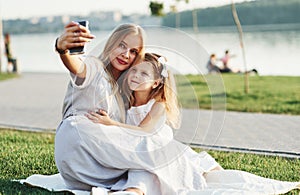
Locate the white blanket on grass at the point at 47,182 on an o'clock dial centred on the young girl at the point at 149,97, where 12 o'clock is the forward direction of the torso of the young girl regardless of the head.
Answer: The white blanket on grass is roughly at 2 o'clock from the young girl.

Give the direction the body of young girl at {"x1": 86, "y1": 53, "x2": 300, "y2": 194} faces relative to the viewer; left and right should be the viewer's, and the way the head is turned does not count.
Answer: facing the viewer and to the left of the viewer

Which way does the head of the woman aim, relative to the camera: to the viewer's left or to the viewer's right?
to the viewer's left

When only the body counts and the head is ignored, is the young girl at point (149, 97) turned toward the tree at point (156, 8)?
no

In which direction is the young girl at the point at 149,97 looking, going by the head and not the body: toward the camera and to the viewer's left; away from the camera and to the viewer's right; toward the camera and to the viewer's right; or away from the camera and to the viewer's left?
toward the camera and to the viewer's left
